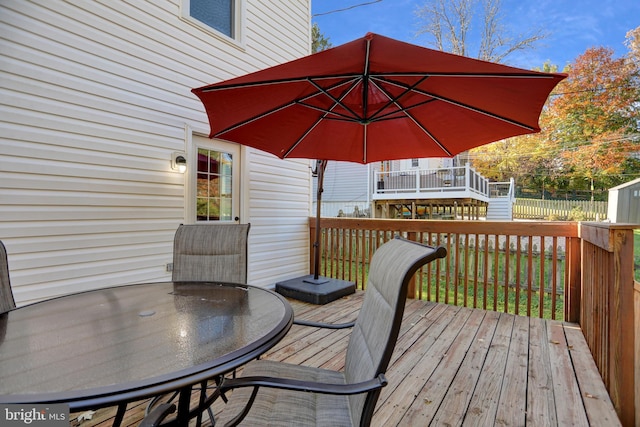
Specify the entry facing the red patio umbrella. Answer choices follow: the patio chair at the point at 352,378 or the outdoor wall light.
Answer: the outdoor wall light

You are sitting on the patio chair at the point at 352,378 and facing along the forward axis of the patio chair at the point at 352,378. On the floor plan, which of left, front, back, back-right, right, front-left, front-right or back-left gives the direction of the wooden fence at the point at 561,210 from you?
back-right

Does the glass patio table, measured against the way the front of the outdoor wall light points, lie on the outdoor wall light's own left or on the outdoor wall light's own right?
on the outdoor wall light's own right

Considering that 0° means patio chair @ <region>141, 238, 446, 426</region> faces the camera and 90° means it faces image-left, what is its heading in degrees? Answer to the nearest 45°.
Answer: approximately 90°

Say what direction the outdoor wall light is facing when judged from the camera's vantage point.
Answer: facing the viewer and to the right of the viewer

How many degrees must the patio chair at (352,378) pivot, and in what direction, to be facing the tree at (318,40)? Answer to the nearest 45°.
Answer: approximately 90° to its right

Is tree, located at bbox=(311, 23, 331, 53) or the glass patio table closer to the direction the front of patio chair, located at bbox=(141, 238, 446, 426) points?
the glass patio table

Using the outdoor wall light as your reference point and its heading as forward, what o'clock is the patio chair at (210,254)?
The patio chair is roughly at 1 o'clock from the outdoor wall light.

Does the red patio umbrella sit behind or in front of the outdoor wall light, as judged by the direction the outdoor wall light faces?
in front

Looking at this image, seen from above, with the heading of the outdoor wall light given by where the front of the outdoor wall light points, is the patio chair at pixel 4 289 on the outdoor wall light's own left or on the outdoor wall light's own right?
on the outdoor wall light's own right

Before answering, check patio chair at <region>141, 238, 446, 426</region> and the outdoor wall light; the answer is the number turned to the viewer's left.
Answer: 1

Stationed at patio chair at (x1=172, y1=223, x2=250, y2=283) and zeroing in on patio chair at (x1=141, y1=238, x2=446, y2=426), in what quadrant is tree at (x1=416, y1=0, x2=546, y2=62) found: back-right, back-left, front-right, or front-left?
back-left

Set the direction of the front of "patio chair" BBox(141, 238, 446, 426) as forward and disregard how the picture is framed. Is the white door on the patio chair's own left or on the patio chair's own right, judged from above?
on the patio chair's own right

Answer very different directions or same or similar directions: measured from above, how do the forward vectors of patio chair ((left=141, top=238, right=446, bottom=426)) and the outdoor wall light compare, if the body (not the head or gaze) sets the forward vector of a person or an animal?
very different directions
